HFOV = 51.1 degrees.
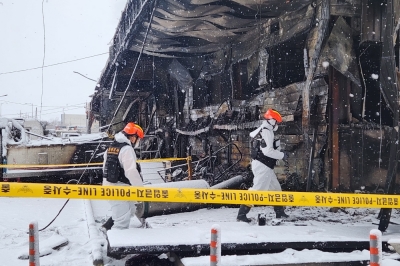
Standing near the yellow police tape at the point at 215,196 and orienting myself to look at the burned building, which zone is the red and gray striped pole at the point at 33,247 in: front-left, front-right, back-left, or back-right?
back-left

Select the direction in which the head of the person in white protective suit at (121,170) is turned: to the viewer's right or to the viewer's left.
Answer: to the viewer's right

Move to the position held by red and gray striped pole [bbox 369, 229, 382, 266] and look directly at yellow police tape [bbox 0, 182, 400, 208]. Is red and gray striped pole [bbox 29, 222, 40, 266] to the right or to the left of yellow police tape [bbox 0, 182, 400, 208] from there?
left

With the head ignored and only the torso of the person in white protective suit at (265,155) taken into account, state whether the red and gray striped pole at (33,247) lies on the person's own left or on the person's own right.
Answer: on the person's own right
